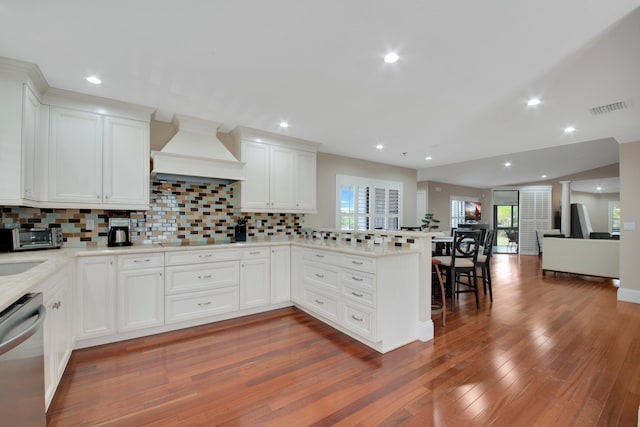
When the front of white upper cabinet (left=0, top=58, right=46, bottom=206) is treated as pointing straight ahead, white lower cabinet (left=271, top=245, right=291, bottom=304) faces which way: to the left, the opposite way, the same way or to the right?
to the right

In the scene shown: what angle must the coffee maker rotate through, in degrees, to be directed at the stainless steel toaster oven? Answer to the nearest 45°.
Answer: approximately 90° to its right

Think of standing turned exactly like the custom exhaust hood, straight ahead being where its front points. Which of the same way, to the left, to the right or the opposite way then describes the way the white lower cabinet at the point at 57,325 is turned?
to the left

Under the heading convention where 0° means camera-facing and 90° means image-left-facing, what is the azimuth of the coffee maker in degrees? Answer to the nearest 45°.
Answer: approximately 0°

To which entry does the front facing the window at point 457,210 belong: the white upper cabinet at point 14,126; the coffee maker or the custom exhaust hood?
the white upper cabinet

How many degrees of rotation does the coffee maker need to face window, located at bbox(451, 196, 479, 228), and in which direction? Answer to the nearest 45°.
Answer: approximately 90° to its left

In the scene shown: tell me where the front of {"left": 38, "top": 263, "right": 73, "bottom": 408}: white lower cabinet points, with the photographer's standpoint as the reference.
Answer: facing to the right of the viewer

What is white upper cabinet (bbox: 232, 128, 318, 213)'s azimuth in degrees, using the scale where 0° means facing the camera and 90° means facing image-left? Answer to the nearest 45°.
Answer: approximately 315°

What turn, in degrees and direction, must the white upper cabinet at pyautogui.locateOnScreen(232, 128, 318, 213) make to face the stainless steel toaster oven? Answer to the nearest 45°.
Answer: approximately 90° to its right

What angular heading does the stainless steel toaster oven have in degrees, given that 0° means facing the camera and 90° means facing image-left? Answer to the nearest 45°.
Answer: approximately 315°

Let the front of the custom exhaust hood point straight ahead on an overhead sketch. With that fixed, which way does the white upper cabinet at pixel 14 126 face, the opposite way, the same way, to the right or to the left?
to the left

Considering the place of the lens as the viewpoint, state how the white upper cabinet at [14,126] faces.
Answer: facing to the right of the viewer

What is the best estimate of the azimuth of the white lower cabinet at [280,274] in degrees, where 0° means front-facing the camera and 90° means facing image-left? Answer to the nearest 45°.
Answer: approximately 315°
